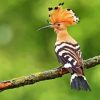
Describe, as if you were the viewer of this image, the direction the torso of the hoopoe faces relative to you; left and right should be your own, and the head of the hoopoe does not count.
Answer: facing away from the viewer and to the left of the viewer
